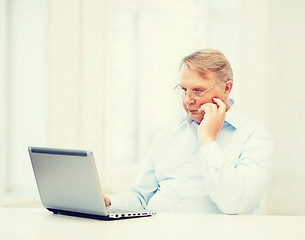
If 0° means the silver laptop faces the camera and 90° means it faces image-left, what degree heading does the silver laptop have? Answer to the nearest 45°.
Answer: approximately 225°
